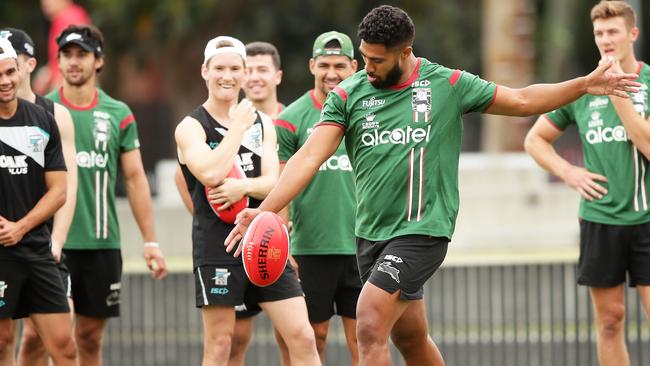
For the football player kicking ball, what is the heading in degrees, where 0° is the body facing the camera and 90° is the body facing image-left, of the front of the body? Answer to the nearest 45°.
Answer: approximately 45°
